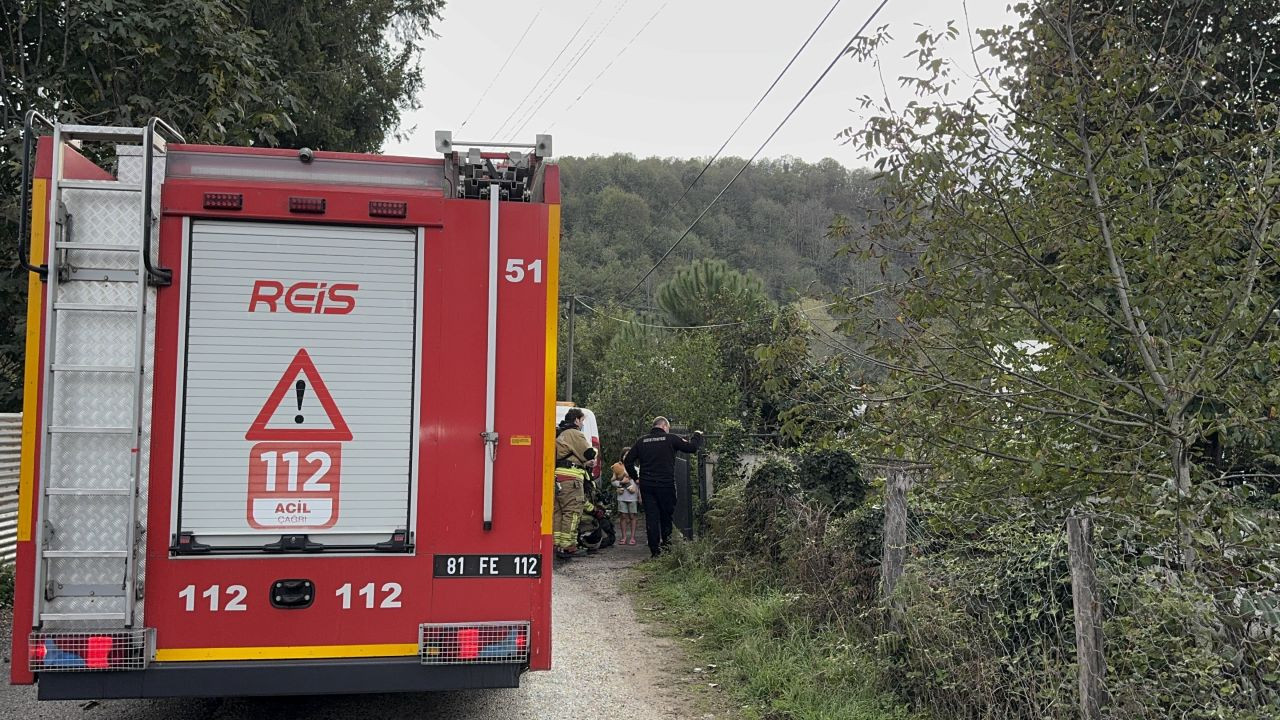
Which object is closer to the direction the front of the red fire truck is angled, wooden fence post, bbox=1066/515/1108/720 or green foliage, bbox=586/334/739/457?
the green foliage

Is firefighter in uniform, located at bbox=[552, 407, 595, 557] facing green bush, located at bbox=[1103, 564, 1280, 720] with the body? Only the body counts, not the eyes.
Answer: no

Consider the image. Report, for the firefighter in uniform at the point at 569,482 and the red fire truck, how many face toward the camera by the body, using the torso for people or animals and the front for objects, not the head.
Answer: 0

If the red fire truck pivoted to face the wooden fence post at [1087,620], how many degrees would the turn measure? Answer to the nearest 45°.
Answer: approximately 135° to its right

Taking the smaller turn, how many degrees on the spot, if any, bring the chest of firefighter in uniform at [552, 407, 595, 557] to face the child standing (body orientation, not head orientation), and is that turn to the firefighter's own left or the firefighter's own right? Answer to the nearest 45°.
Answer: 0° — they already face them

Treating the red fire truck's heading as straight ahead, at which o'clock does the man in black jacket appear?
The man in black jacket is roughly at 1 o'clock from the red fire truck.

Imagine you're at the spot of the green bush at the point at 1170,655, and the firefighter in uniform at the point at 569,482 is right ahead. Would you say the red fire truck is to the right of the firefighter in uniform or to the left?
left

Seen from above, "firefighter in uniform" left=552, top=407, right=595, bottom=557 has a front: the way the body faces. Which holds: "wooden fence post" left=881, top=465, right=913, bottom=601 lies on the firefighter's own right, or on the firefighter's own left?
on the firefighter's own right

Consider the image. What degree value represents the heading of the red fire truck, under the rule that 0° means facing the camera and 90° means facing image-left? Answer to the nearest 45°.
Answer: approximately 180°

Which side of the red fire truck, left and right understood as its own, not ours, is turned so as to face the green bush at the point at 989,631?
right

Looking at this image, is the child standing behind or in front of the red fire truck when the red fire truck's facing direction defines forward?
in front

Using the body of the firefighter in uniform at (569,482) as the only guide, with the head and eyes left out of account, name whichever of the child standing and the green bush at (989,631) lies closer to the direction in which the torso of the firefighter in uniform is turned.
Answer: the child standing

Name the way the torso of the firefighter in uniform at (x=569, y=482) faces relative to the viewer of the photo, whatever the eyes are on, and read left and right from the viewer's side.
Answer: facing away from the viewer and to the right of the viewer

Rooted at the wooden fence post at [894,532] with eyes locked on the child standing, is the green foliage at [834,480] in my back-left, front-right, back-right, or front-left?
front-right

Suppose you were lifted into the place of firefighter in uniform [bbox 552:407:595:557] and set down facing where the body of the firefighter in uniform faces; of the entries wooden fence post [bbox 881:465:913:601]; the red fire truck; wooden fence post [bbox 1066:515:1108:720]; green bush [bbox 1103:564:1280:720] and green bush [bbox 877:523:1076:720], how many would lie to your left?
0

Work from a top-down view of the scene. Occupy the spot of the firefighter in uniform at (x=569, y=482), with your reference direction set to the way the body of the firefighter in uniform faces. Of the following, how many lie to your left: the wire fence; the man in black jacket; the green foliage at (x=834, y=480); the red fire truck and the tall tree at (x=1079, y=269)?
0
